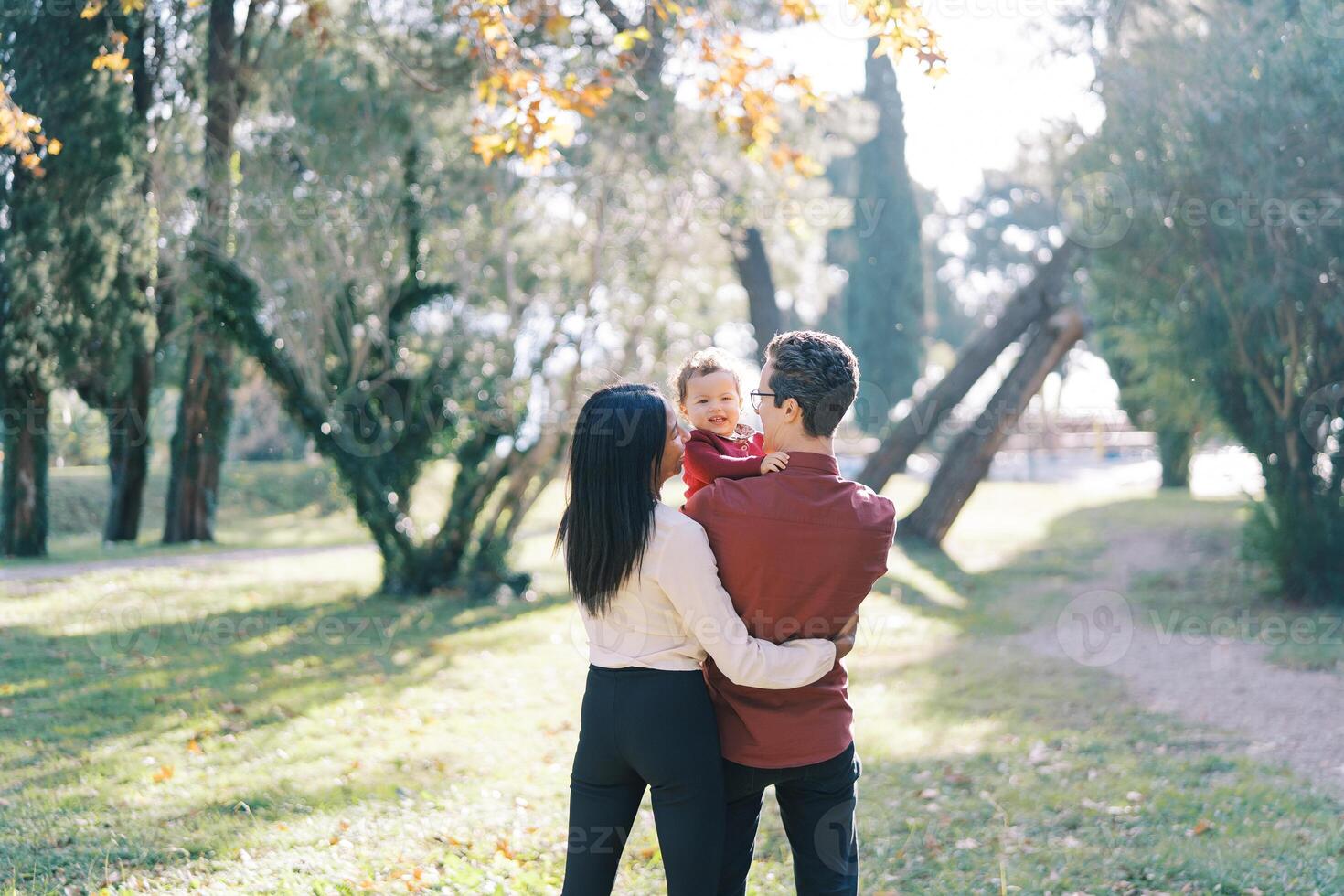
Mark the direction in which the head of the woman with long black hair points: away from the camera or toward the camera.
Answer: away from the camera

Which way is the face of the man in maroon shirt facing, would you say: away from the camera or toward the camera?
away from the camera

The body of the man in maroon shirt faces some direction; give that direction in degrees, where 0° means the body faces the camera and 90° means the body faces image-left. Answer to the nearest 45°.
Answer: approximately 180°

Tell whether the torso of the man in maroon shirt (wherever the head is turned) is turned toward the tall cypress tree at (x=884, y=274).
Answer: yes

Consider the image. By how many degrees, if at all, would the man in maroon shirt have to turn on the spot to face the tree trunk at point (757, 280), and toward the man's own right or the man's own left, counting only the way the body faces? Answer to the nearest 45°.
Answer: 0° — they already face it

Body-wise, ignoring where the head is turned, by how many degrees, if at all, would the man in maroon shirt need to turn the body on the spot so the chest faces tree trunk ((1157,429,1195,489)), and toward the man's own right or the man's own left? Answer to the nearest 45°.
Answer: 0° — they already face it
